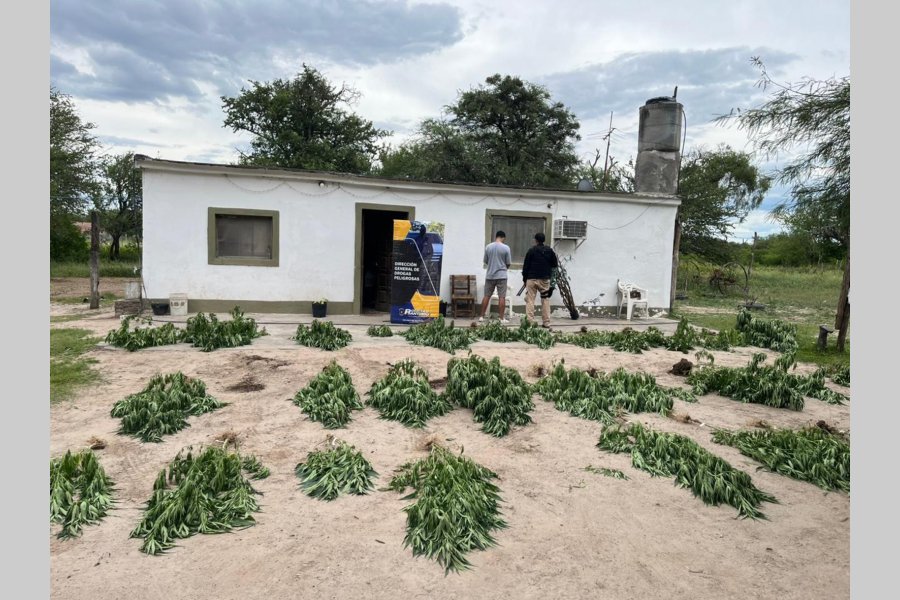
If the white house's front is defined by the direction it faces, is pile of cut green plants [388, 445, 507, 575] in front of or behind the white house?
in front

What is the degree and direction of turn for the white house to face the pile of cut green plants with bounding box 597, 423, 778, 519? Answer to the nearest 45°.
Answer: approximately 45° to its left

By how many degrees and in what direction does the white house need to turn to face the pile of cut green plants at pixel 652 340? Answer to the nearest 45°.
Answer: approximately 45° to its left

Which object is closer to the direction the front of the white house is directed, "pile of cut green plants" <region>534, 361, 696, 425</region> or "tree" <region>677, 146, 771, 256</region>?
the pile of cut green plants

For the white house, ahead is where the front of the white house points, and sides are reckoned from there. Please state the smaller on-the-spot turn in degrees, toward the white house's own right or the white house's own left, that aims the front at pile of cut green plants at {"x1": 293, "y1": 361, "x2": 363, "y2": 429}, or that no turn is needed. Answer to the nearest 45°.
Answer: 0° — it already faces it

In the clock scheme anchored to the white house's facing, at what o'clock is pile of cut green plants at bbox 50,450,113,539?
The pile of cut green plants is roughly at 12 o'clock from the white house.

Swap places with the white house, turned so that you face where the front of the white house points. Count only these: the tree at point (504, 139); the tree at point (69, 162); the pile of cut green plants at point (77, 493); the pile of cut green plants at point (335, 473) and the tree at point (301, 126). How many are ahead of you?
2

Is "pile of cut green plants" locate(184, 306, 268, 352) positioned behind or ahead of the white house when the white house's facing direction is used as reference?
ahead

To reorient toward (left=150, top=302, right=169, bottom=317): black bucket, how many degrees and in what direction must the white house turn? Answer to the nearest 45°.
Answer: approximately 90° to its right

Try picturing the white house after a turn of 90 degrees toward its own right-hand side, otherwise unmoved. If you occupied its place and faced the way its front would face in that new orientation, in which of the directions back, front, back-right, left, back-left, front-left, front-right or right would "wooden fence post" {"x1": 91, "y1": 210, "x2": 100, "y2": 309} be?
front

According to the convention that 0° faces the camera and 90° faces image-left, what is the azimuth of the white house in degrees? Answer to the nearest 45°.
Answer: approximately 0°

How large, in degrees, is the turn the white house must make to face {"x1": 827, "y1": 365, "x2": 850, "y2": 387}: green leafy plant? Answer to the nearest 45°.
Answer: approximately 45° to its left

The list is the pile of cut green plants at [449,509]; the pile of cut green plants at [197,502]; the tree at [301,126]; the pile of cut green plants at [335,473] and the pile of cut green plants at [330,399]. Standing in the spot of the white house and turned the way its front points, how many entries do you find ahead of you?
4

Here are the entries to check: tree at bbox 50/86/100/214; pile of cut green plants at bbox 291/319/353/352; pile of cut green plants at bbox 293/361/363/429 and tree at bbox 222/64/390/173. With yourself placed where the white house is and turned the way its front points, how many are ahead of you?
2

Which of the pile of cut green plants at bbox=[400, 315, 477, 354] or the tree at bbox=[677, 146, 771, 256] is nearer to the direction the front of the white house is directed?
the pile of cut green plants

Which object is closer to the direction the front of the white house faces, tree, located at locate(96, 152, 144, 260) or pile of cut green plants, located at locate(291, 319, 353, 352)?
the pile of cut green plants
